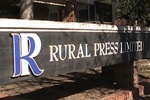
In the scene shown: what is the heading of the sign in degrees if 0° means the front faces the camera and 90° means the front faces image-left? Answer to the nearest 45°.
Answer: approximately 315°
